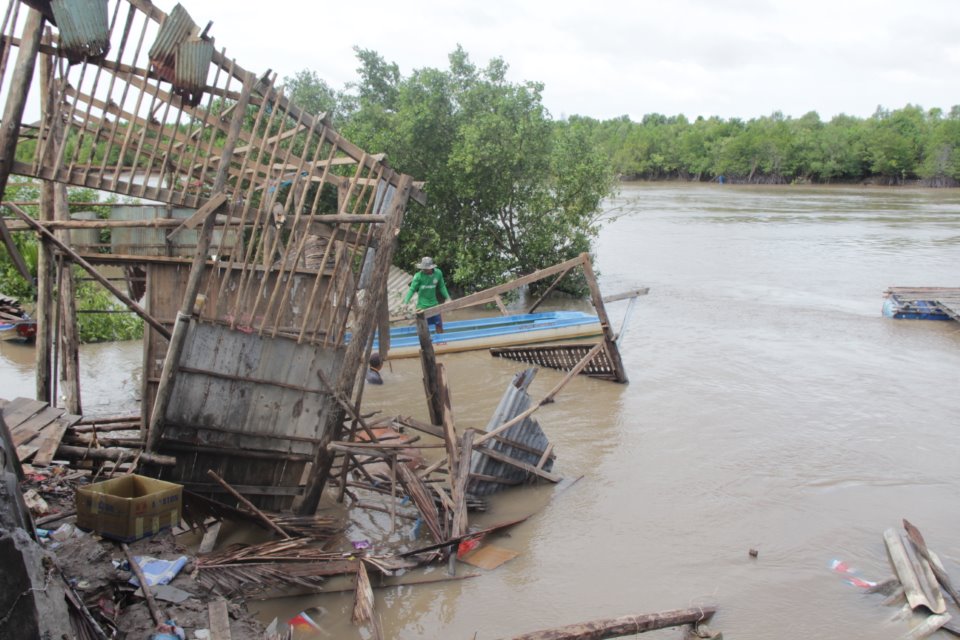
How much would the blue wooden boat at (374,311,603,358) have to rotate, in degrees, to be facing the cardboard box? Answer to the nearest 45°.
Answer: approximately 90° to its right

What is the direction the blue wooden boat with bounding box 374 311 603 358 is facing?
to the viewer's right

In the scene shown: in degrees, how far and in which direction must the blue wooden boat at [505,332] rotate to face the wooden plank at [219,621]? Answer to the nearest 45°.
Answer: approximately 90° to its right

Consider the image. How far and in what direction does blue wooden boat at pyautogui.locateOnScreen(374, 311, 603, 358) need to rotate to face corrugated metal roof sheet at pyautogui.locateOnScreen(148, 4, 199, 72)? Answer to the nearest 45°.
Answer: approximately 90° to its right

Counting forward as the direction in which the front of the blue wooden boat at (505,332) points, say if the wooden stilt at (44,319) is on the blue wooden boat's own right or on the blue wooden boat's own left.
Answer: on the blue wooden boat's own right

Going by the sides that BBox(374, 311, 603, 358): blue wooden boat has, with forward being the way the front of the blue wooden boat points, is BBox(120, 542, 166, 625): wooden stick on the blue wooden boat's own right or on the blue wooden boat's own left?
on the blue wooden boat's own right

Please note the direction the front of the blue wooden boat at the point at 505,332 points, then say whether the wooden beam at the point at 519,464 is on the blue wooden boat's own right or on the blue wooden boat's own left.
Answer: on the blue wooden boat's own right
